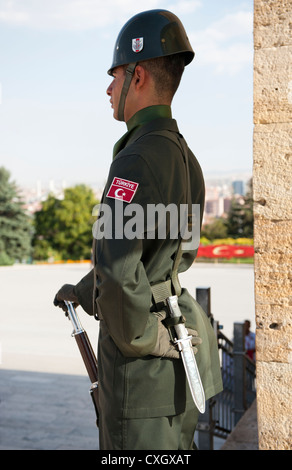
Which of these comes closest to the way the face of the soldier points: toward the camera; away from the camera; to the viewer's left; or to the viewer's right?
to the viewer's left

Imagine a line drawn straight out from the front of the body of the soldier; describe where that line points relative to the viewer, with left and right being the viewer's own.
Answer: facing away from the viewer and to the left of the viewer

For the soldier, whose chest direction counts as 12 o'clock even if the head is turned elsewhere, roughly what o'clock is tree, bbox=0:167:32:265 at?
The tree is roughly at 1 o'clock from the soldier.

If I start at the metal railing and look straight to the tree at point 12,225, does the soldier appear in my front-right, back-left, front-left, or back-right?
back-left

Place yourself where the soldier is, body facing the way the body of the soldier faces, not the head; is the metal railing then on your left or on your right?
on your right
